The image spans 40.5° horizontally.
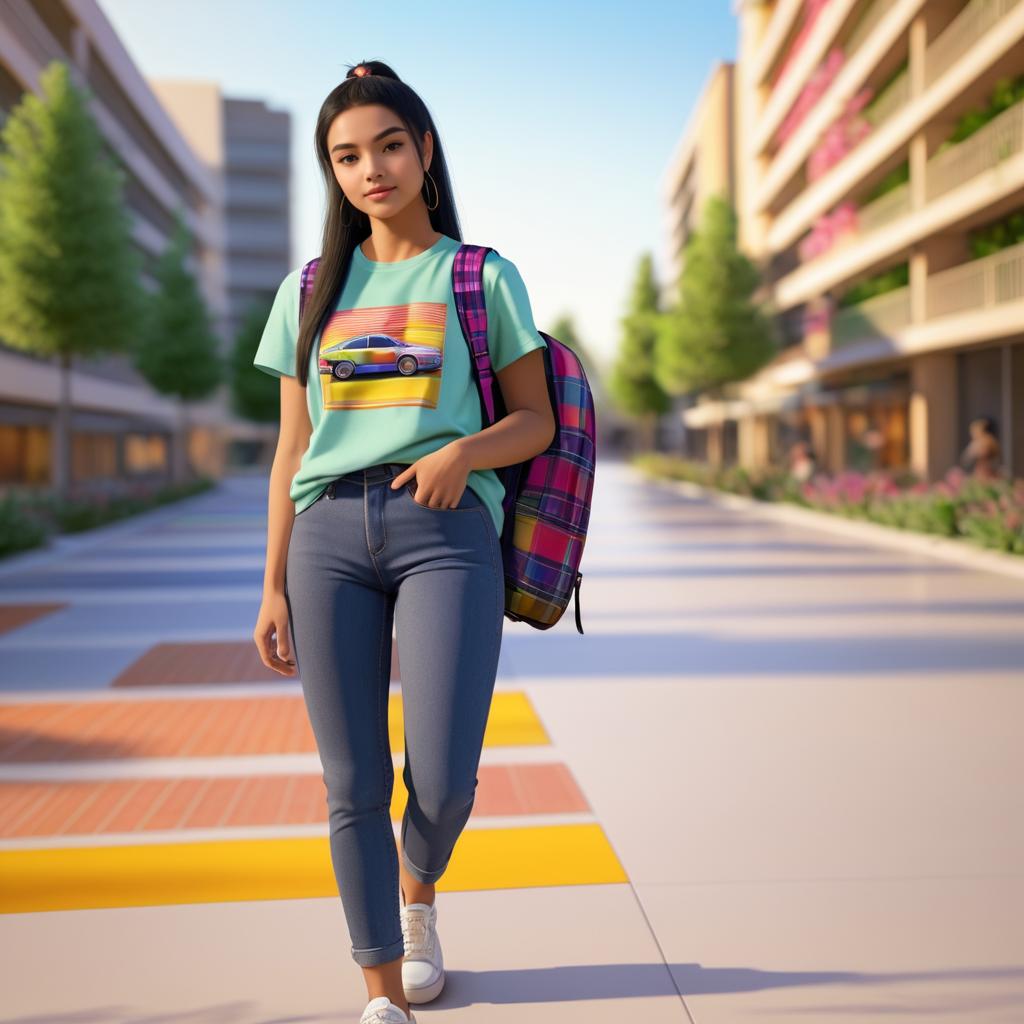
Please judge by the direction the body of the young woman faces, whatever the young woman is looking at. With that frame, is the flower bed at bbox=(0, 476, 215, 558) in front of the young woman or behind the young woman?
behind

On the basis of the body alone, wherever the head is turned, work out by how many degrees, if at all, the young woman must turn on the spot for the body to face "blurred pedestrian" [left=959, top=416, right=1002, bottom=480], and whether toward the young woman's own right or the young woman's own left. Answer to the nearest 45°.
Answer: approximately 135° to the young woman's own left

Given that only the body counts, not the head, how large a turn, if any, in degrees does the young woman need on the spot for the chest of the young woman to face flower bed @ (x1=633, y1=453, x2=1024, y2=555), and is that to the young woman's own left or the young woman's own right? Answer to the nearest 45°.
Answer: approximately 135° to the young woman's own left

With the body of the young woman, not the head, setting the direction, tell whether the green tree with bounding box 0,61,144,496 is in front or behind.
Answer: behind

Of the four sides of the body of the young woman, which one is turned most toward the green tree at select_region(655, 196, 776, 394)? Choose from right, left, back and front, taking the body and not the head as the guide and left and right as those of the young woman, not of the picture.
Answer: back

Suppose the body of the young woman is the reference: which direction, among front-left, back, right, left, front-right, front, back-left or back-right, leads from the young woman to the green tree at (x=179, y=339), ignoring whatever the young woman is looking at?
back

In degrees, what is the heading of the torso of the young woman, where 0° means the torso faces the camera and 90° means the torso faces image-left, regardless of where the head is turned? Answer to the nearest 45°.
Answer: approximately 0°

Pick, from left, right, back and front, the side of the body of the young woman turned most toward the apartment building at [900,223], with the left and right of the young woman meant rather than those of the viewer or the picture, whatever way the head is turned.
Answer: back
